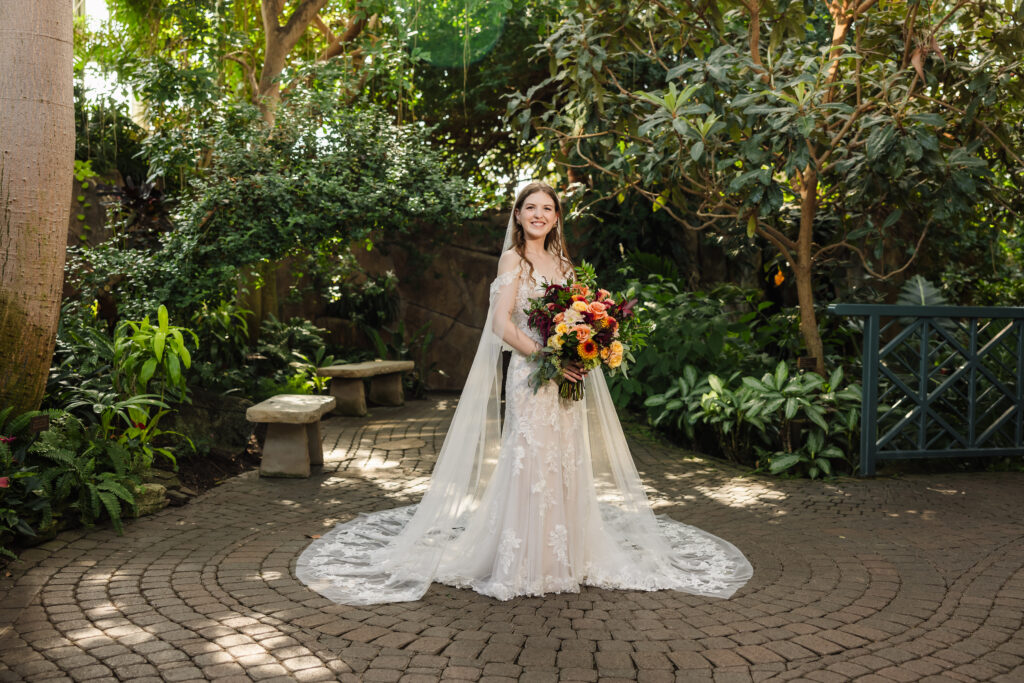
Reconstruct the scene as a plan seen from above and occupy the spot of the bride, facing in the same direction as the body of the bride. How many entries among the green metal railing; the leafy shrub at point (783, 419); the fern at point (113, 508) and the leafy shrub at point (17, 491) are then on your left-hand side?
2

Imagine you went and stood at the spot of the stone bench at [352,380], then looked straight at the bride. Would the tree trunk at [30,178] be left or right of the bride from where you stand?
right

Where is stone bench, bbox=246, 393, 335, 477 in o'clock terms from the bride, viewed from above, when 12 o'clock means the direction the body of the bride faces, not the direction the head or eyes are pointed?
The stone bench is roughly at 6 o'clock from the bride.

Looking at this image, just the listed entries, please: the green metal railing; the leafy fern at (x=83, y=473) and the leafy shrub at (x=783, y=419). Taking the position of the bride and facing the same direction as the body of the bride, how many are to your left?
2

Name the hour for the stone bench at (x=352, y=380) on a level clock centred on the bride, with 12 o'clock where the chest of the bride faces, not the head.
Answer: The stone bench is roughly at 7 o'clock from the bride.

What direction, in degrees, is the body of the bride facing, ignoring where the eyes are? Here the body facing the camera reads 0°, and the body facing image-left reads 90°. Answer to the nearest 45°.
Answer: approximately 315°

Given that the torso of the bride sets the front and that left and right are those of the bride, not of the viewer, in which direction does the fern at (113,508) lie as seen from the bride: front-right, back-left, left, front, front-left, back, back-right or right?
back-right

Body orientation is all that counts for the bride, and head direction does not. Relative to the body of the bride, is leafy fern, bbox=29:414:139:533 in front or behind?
behind

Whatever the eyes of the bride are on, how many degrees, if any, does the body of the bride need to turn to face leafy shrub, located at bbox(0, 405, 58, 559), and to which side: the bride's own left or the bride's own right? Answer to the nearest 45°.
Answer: approximately 135° to the bride's own right

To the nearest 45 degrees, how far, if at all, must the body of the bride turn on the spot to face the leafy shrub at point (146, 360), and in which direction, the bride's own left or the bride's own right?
approximately 180°
